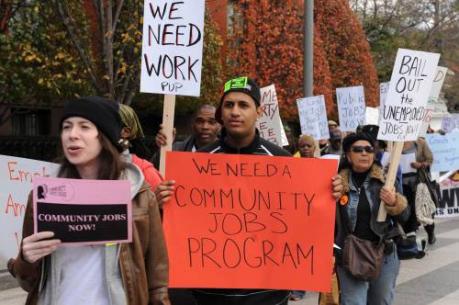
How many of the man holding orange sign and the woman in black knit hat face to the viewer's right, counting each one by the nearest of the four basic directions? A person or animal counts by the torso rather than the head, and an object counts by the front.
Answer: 0

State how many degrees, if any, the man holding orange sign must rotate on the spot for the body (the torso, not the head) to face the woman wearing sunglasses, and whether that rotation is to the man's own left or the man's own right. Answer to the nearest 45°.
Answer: approximately 135° to the man's own left

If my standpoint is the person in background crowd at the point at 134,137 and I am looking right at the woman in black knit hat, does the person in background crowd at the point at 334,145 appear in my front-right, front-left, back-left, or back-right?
back-left

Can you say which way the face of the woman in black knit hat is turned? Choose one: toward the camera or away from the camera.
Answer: toward the camera

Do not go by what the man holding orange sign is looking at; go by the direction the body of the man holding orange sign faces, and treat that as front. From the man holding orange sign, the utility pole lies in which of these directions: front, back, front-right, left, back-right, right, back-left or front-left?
back

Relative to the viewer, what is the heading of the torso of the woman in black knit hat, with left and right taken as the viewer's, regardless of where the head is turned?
facing the viewer and to the left of the viewer

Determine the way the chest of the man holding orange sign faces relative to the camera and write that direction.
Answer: toward the camera
